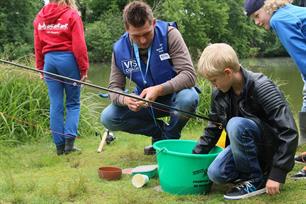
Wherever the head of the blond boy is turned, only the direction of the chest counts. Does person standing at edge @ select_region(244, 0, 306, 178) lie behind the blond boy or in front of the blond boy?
behind

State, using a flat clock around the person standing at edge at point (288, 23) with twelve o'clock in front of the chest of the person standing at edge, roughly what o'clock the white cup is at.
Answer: The white cup is roughly at 11 o'clock from the person standing at edge.

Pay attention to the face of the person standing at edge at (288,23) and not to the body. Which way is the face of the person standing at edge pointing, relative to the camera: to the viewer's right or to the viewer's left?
to the viewer's left

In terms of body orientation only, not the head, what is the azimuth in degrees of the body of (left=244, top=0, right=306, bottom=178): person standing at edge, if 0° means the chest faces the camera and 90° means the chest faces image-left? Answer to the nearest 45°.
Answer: approximately 90°

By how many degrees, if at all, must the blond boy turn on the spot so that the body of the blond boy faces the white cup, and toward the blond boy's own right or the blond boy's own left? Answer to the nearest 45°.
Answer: approximately 45° to the blond boy's own right

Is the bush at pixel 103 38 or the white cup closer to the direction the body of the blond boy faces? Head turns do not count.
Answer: the white cup

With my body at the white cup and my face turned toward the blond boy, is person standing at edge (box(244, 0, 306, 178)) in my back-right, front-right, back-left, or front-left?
front-left

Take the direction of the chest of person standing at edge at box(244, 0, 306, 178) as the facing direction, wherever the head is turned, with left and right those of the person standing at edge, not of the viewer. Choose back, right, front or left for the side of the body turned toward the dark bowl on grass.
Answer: front

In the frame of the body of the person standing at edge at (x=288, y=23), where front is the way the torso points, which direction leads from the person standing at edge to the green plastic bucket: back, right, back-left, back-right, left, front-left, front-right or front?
front-left

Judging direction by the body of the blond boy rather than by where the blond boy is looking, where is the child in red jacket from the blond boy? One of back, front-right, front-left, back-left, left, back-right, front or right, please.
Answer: right

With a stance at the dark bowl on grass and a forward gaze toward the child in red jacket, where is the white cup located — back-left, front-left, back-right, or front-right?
back-right

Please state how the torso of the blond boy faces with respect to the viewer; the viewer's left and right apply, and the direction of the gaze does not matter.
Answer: facing the viewer and to the left of the viewer

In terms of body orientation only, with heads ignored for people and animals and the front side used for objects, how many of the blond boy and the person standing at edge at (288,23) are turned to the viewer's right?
0

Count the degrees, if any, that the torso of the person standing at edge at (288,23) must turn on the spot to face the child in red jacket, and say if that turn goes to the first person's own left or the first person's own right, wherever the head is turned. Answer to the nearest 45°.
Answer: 0° — they already face them
